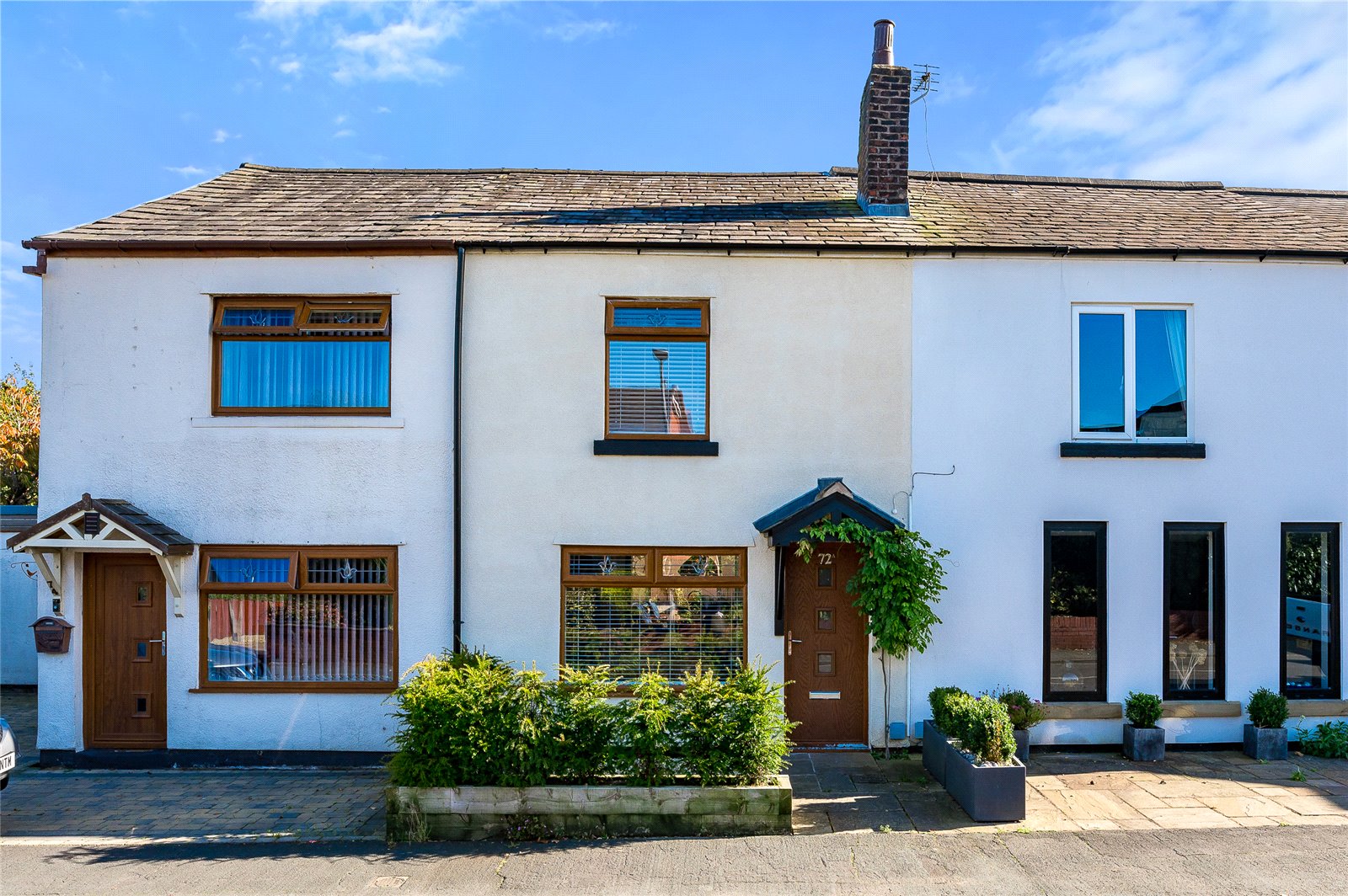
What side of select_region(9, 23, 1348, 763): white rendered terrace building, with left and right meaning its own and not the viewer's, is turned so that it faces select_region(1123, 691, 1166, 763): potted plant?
left

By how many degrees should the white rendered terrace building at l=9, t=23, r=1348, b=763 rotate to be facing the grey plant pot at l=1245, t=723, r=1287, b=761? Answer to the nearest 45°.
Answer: approximately 90° to its left

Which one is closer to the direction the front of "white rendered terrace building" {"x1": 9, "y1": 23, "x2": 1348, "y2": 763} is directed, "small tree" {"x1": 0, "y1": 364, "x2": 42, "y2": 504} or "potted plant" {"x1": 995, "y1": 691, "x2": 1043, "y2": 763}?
the potted plant

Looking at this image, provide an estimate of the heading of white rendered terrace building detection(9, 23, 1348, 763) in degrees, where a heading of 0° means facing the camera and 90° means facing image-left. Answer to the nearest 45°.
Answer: approximately 0°

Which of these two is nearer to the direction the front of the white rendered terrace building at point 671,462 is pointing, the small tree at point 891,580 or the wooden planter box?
the wooden planter box

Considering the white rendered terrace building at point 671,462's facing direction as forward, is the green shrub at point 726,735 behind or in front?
in front

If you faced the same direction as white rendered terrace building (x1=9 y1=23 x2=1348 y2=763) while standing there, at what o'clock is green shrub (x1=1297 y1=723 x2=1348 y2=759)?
The green shrub is roughly at 9 o'clock from the white rendered terrace building.
